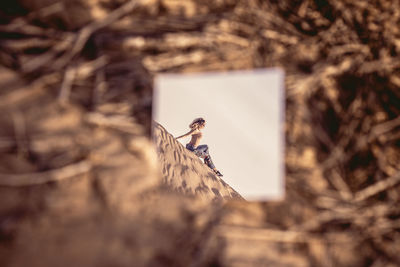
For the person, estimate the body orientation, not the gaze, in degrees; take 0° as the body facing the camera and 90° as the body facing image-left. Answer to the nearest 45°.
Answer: approximately 270°
